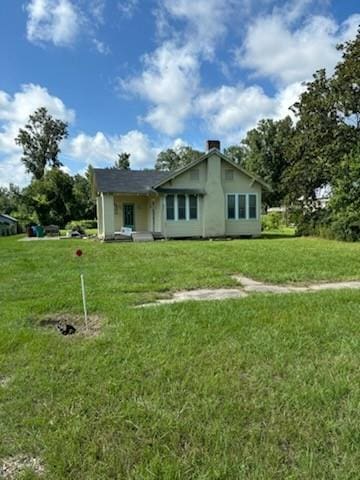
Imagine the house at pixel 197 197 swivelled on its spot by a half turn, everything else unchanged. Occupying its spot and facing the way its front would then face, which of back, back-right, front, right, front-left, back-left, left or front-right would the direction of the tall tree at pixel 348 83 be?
right

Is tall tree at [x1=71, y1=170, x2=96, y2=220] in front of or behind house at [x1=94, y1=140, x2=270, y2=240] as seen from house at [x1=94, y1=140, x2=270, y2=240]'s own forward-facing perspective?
behind

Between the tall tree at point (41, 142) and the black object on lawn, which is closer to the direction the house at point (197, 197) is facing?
the black object on lawn

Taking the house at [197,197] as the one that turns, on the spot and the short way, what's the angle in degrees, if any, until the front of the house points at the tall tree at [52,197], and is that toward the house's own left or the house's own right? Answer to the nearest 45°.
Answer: approximately 135° to the house's own right

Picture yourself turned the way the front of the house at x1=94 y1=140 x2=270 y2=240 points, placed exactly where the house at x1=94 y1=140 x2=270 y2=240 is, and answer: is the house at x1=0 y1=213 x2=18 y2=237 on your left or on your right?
on your right

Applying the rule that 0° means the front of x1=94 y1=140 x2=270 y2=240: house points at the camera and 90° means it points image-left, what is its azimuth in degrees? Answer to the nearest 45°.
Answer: approximately 0°

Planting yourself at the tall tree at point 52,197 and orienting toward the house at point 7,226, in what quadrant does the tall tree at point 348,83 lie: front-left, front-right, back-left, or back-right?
back-left
